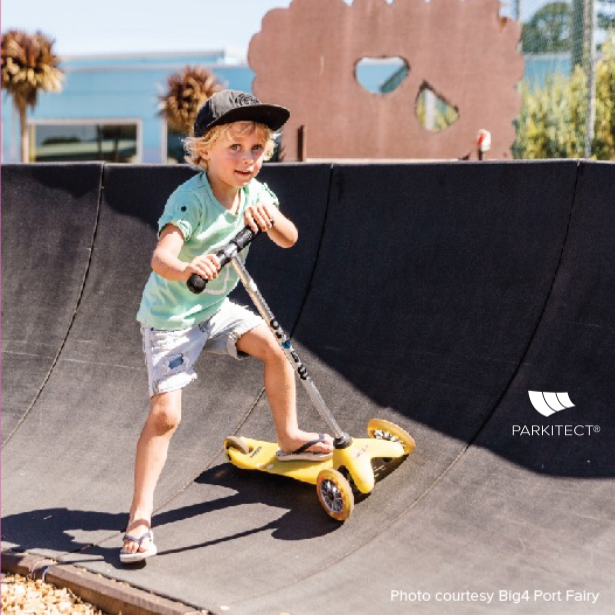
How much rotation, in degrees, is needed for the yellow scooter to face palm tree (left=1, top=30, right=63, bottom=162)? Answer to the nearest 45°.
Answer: approximately 135° to its left

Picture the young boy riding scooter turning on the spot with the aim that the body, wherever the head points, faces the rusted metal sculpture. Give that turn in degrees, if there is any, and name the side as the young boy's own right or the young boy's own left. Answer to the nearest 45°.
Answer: approximately 135° to the young boy's own left

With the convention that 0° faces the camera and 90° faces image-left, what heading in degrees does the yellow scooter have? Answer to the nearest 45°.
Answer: approximately 315°

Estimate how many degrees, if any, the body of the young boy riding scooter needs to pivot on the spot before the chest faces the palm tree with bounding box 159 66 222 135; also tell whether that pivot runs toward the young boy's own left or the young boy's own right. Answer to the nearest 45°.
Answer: approximately 135° to the young boy's own left

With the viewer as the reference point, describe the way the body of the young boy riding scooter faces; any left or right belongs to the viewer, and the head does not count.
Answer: facing the viewer and to the right of the viewer

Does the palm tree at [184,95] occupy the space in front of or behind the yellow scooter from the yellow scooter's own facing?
behind

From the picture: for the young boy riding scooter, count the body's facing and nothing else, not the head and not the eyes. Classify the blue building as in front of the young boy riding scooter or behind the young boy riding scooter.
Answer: behind

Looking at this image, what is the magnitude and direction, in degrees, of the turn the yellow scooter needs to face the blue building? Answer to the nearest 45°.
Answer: approximately 135° to its left
